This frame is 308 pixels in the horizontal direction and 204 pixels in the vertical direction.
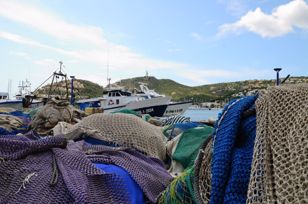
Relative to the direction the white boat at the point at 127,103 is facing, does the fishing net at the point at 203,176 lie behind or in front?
in front

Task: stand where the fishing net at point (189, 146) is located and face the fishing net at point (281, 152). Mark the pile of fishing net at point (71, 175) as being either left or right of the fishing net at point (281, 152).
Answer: right

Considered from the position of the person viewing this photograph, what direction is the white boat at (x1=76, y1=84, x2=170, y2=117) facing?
facing the viewer and to the right of the viewer

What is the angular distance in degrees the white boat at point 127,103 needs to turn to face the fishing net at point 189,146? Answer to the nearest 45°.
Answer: approximately 45° to its right

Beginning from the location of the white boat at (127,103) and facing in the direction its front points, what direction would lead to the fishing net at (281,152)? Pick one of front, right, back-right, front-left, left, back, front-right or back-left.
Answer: front-right

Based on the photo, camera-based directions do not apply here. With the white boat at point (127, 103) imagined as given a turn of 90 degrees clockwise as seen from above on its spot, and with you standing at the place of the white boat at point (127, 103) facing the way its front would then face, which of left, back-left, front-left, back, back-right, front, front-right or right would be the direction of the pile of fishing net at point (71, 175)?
front-left
